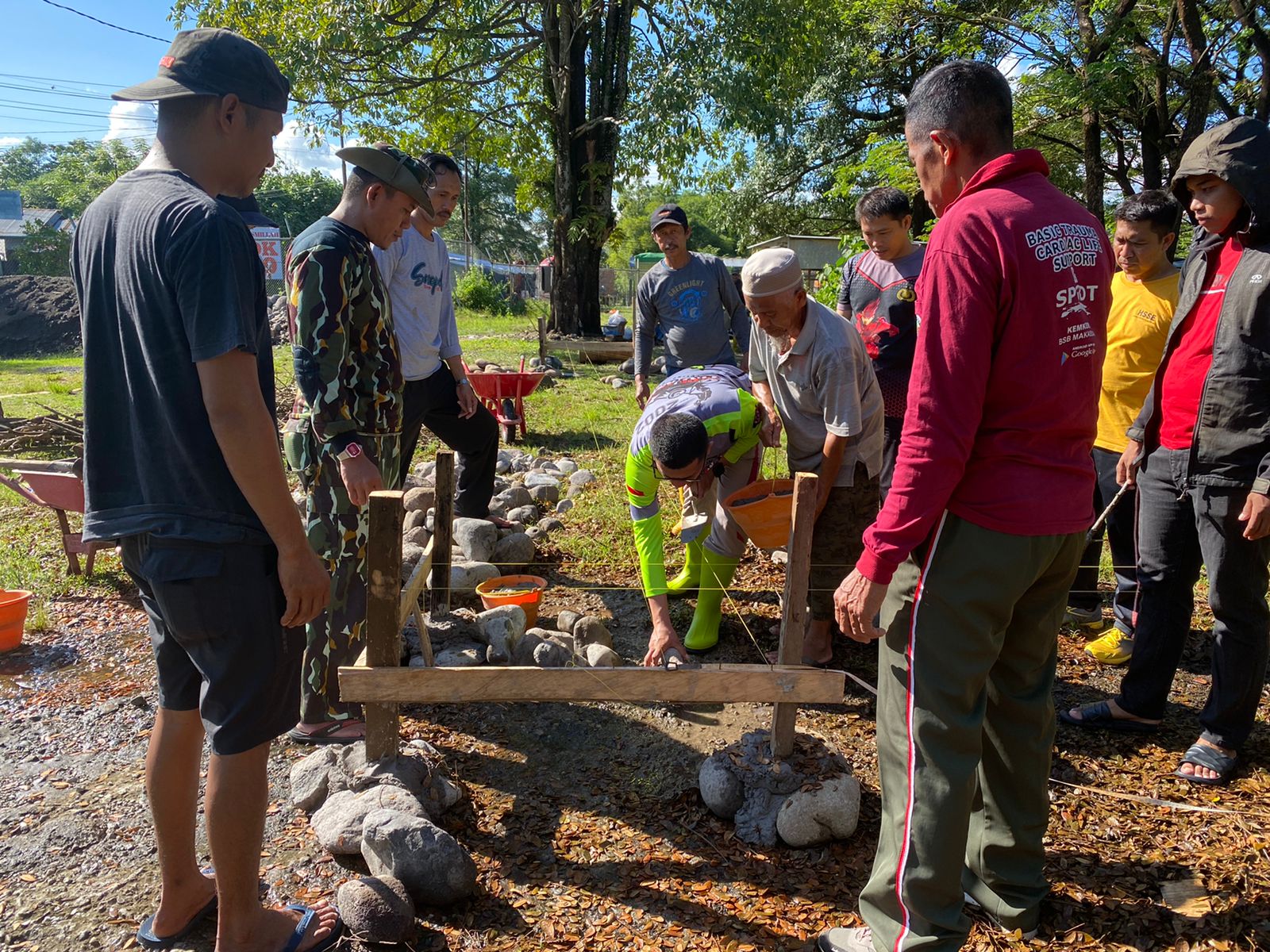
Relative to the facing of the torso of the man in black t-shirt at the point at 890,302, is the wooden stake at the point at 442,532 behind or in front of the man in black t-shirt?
in front

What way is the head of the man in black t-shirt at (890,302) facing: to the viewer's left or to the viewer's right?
to the viewer's left

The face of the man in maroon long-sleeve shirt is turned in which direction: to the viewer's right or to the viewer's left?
to the viewer's left

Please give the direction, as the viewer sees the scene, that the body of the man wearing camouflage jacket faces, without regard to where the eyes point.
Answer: to the viewer's right

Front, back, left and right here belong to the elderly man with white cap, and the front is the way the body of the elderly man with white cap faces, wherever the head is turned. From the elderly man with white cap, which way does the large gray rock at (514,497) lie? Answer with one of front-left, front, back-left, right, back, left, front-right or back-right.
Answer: right

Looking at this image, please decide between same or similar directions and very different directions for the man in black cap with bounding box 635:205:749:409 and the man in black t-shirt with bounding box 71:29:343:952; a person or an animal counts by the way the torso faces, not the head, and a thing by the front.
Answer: very different directions

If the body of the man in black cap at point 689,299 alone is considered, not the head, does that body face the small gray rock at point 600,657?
yes

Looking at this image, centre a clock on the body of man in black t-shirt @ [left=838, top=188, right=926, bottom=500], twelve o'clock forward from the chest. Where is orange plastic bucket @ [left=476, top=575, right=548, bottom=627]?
The orange plastic bucket is roughly at 1 o'clock from the man in black t-shirt.

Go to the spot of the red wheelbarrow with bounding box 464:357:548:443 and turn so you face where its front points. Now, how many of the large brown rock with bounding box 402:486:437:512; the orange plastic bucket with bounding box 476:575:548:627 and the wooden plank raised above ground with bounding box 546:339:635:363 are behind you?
1

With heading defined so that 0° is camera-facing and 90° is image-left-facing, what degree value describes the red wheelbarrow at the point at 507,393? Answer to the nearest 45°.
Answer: approximately 0°

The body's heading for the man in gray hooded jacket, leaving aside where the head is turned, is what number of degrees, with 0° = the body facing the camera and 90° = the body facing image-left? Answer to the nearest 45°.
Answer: approximately 45°

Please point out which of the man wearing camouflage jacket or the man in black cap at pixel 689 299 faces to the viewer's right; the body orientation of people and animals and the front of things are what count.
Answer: the man wearing camouflage jacket

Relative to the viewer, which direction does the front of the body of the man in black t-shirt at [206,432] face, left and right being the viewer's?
facing away from the viewer and to the right of the viewer

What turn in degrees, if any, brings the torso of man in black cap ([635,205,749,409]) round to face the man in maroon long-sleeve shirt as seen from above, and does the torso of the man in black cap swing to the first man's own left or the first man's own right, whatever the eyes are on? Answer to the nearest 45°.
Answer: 0° — they already face them

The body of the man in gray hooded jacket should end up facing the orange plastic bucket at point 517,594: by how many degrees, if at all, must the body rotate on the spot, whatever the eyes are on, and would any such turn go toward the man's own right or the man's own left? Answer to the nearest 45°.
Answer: approximately 45° to the man's own right
